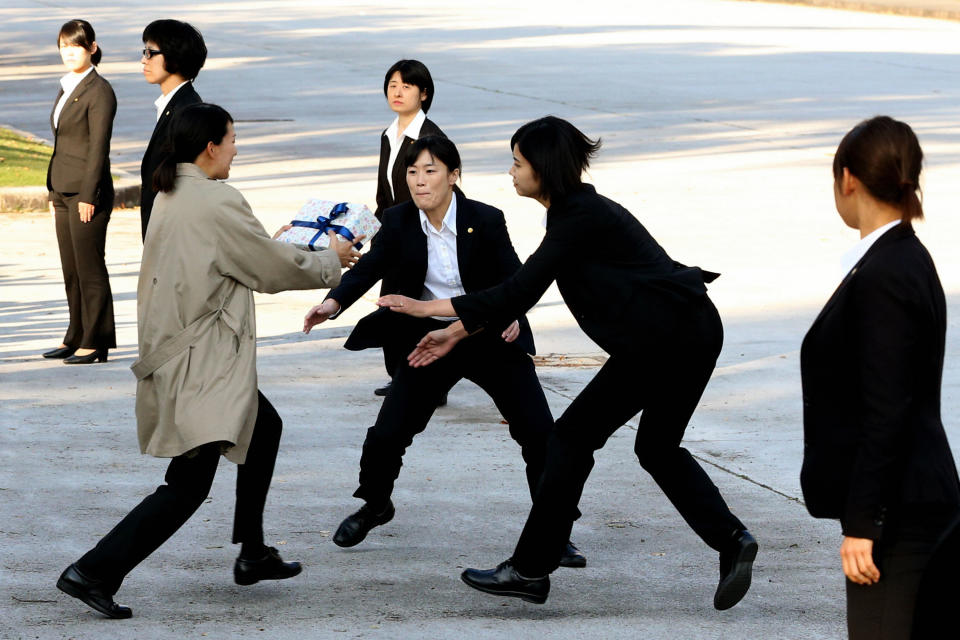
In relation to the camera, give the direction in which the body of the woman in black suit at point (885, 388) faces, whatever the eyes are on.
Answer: to the viewer's left

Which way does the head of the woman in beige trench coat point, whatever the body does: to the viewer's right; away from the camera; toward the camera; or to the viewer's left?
to the viewer's right

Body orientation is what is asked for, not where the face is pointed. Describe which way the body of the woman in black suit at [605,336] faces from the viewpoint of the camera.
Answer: to the viewer's left

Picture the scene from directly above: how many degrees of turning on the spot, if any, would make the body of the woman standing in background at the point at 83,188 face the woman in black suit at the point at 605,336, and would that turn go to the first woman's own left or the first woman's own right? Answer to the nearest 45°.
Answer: approximately 45° to the first woman's own left

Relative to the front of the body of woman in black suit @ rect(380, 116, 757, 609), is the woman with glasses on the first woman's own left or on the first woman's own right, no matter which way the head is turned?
on the first woman's own right

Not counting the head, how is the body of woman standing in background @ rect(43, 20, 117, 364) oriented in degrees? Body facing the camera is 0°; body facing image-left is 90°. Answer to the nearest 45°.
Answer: approximately 45°

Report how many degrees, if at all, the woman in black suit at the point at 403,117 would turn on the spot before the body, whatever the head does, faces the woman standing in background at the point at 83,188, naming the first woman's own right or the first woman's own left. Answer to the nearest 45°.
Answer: approximately 90° to the first woman's own right

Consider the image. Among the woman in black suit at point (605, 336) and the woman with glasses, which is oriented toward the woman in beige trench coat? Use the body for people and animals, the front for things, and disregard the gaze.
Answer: the woman in black suit

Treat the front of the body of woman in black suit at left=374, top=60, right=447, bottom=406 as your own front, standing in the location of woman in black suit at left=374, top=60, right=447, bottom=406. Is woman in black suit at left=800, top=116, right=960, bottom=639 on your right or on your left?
on your left

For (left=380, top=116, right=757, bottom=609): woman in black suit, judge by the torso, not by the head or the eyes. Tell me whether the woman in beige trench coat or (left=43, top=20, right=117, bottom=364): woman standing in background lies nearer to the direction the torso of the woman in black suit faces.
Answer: the woman in beige trench coat
